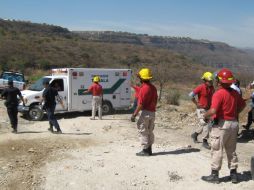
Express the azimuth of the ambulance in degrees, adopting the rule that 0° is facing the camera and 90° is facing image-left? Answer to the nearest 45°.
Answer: approximately 45°

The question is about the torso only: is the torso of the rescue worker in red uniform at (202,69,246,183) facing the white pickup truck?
yes

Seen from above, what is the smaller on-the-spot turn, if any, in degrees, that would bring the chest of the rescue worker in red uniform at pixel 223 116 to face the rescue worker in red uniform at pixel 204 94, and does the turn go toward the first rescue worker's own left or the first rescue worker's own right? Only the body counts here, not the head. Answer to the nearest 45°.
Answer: approximately 45° to the first rescue worker's own right

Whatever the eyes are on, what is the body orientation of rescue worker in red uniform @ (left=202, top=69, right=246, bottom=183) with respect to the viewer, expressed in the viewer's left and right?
facing away from the viewer and to the left of the viewer
